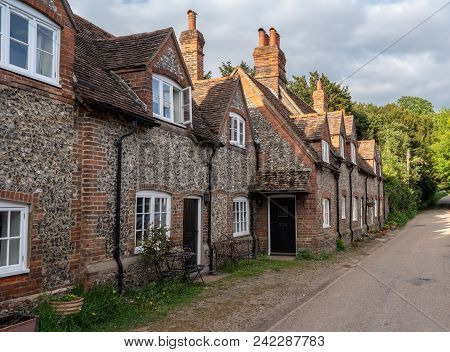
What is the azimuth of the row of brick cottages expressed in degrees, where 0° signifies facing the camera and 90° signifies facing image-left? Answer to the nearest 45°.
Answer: approximately 315°
